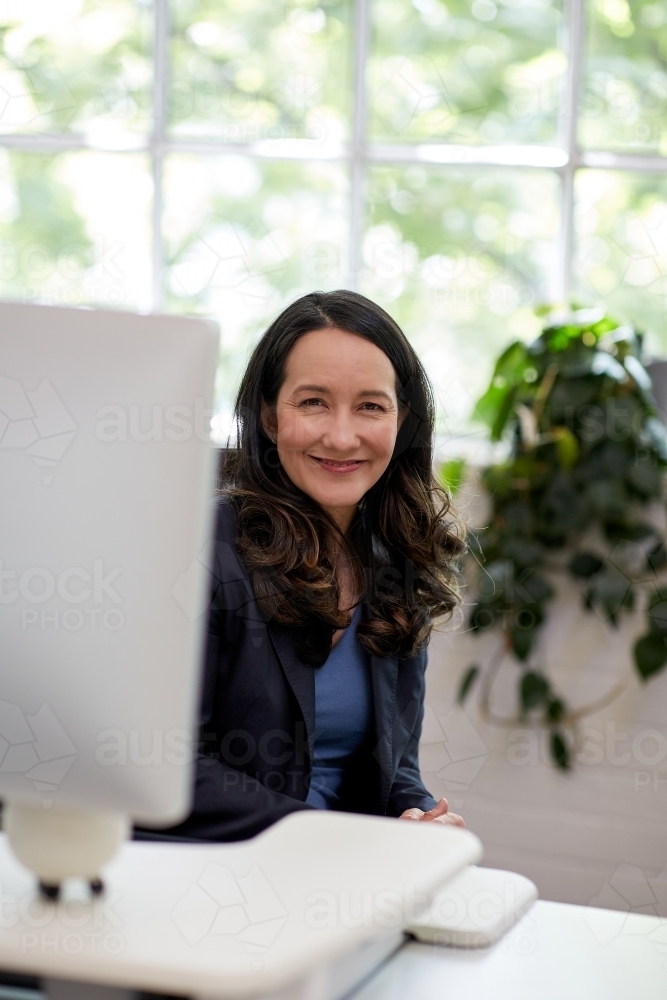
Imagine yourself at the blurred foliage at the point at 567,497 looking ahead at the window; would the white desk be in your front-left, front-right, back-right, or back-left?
back-left

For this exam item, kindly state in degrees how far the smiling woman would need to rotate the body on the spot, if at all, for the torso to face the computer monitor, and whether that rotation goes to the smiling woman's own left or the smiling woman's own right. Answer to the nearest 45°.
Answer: approximately 45° to the smiling woman's own right

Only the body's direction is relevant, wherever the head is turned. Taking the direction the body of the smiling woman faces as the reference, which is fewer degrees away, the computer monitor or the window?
the computer monitor

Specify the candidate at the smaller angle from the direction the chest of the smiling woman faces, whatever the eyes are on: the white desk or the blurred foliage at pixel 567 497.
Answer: the white desk

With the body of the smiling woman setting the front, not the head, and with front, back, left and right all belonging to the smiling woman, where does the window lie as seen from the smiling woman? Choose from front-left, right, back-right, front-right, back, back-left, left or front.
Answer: back-left

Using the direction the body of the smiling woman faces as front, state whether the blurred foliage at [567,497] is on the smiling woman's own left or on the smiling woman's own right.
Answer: on the smiling woman's own left

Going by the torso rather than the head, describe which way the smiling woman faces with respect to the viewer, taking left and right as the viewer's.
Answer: facing the viewer and to the right of the viewer
